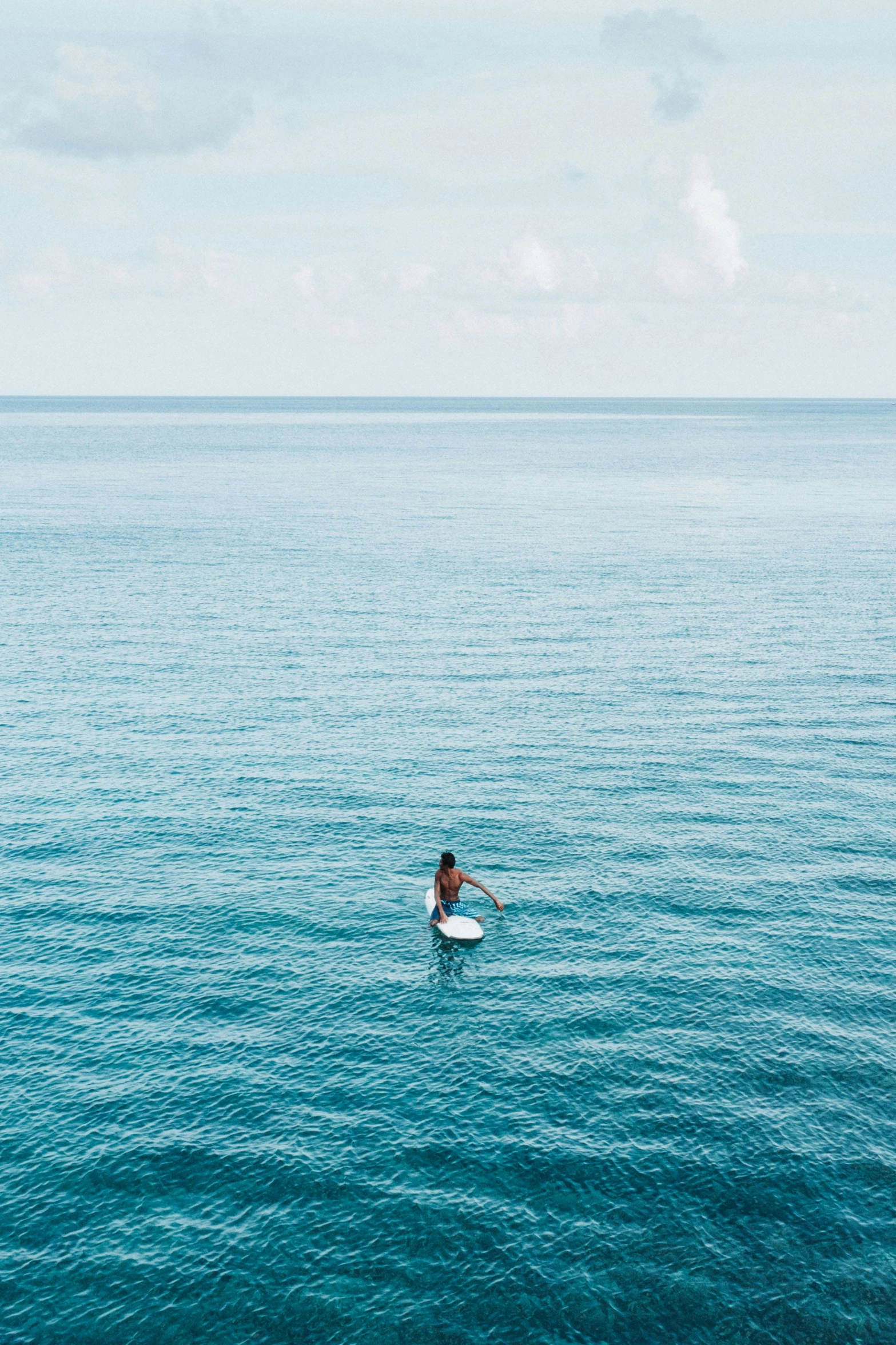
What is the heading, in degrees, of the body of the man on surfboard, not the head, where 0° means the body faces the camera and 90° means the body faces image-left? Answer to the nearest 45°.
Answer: approximately 180°
